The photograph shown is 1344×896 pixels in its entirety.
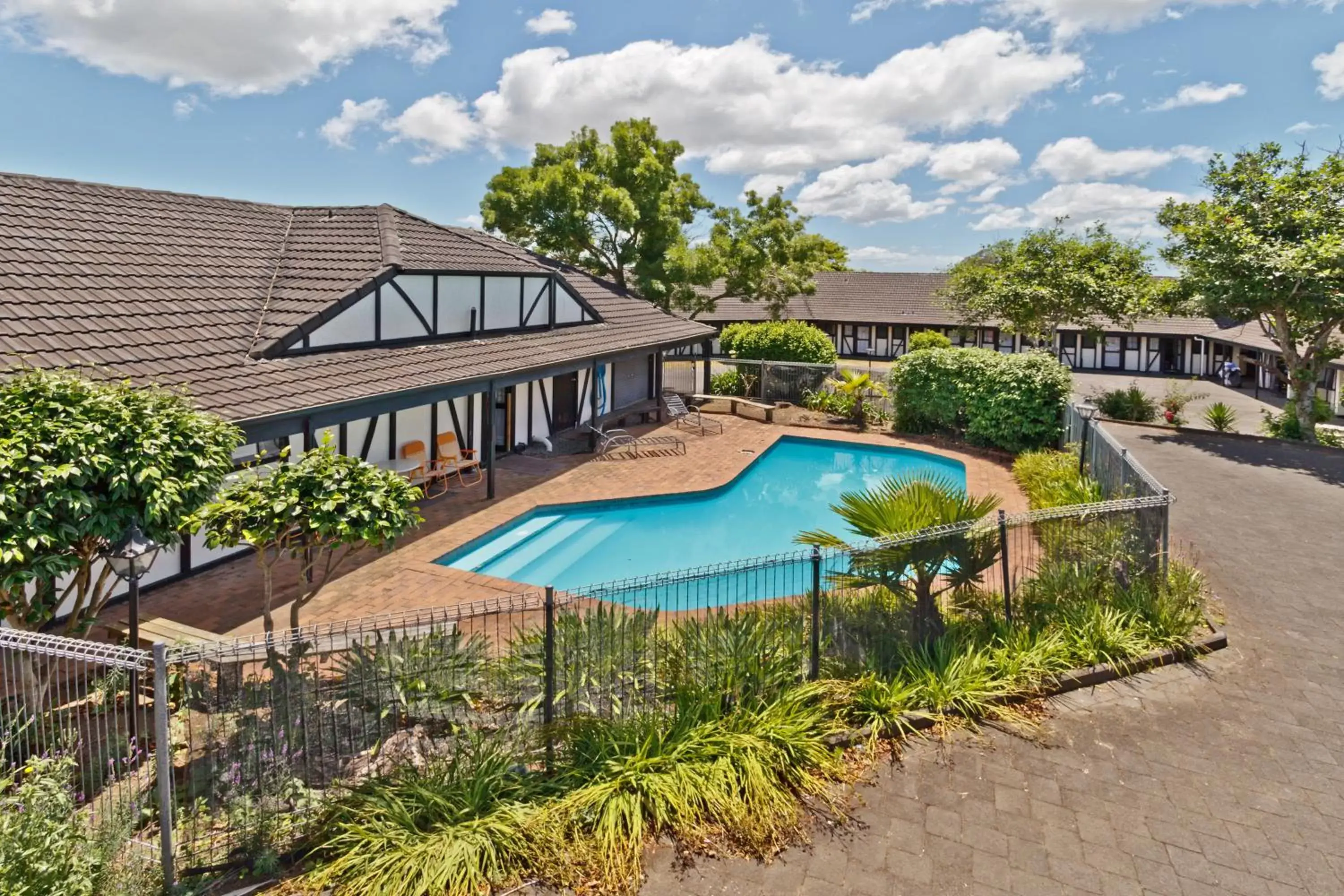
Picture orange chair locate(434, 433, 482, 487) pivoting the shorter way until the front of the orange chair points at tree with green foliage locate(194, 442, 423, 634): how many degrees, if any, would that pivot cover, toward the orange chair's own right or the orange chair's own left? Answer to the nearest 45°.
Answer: approximately 45° to the orange chair's own right

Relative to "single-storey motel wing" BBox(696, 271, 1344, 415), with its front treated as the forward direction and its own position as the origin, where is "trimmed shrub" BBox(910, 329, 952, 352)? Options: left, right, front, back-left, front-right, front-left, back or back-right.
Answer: front

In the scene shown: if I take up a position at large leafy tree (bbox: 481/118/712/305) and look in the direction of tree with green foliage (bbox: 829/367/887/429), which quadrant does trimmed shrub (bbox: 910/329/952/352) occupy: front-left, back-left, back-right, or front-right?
front-left

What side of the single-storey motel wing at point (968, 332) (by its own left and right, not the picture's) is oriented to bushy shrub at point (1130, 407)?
front

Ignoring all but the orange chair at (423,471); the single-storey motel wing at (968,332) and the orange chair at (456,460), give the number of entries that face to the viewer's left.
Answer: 0

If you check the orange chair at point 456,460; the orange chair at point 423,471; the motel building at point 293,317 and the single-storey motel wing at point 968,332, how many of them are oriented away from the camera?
0

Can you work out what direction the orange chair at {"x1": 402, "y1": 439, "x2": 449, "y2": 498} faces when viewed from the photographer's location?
facing the viewer and to the right of the viewer

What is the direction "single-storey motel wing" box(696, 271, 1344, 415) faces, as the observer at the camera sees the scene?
facing the viewer

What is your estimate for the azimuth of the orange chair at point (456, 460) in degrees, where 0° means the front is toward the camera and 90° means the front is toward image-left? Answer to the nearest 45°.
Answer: approximately 315°

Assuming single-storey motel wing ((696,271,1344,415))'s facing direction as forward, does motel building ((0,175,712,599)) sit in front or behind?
in front

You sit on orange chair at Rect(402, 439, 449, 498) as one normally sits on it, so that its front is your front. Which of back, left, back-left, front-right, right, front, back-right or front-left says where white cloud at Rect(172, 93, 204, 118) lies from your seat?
back

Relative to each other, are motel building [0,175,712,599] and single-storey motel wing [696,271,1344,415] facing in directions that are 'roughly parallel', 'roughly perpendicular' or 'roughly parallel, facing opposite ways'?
roughly perpendicular

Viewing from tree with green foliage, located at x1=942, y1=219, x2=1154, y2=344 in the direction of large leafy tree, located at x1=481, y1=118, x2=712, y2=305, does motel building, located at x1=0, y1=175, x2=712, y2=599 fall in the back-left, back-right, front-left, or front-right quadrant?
front-left

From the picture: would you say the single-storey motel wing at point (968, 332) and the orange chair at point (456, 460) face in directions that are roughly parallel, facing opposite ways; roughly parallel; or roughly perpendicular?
roughly perpendicular
